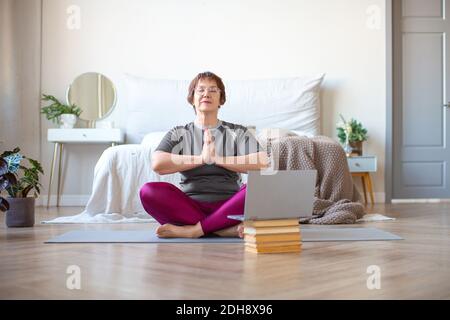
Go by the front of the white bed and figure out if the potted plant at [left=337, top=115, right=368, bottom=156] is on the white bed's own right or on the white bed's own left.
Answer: on the white bed's own left

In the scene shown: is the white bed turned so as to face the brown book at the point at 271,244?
yes

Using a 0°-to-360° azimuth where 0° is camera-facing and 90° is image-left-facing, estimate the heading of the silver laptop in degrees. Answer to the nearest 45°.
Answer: approximately 135°

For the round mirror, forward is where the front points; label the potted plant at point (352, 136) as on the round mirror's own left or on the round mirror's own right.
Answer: on the round mirror's own left
